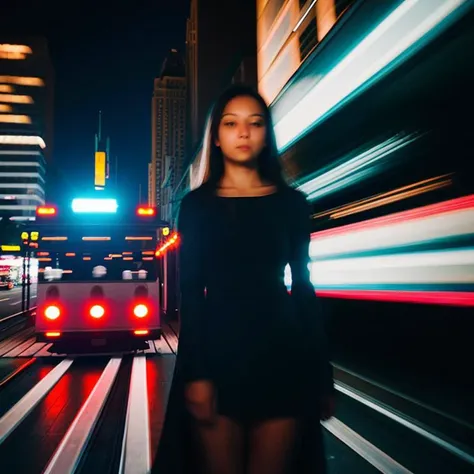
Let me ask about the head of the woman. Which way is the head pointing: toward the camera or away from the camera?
toward the camera

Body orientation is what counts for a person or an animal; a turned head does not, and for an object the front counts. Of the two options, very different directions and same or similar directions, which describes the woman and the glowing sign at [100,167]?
same or similar directions

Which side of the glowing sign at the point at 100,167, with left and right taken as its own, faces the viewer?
front

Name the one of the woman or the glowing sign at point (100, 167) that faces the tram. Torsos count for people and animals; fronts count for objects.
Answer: the glowing sign

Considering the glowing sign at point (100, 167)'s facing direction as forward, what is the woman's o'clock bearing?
The woman is roughly at 12 o'clock from the glowing sign.

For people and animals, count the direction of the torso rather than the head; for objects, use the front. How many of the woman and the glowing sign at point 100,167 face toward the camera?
2

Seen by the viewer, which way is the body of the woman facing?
toward the camera
